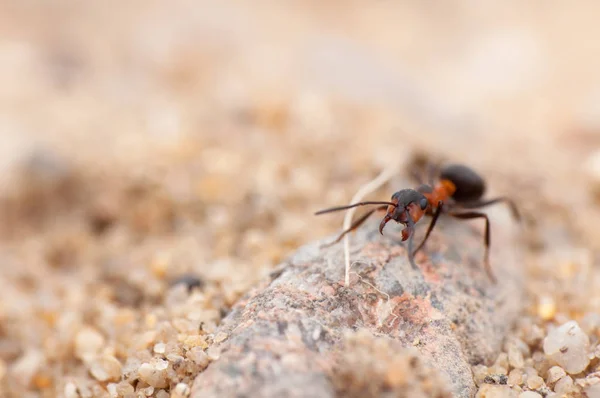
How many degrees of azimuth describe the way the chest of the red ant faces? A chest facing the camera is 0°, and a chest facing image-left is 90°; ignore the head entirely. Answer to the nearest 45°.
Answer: approximately 45°

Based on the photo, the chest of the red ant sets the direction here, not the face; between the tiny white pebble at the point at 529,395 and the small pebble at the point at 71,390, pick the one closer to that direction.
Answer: the small pebble

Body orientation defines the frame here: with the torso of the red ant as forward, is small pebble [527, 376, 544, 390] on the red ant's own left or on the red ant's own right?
on the red ant's own left

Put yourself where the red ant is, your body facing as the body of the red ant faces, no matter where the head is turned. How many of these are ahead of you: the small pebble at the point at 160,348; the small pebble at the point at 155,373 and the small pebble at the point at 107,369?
3

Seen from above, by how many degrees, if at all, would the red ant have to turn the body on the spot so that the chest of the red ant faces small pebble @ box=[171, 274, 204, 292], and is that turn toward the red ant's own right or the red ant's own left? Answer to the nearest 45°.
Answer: approximately 45° to the red ant's own right

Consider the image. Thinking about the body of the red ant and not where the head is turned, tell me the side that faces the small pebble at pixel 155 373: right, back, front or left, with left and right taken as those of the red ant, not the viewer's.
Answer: front

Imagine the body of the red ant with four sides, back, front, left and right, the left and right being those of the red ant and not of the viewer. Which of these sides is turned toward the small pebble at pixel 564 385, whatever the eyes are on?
left

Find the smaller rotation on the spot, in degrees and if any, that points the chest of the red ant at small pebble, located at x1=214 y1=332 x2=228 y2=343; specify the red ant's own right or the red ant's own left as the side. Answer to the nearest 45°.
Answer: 0° — it already faces it

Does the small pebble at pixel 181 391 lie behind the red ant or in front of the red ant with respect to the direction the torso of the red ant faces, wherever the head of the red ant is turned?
in front

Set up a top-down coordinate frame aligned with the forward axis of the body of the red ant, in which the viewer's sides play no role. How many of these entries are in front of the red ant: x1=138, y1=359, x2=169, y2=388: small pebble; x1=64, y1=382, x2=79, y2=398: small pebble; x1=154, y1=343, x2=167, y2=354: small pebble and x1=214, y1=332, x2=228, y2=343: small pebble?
4

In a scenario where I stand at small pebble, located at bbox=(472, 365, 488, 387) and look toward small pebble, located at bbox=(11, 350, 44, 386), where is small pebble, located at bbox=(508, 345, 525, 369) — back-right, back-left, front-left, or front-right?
back-right

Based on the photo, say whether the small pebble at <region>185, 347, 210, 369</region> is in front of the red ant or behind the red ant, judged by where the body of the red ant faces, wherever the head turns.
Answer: in front

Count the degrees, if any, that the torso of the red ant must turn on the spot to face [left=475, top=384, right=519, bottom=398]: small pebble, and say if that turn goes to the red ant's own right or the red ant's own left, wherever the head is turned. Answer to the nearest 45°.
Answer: approximately 45° to the red ant's own left

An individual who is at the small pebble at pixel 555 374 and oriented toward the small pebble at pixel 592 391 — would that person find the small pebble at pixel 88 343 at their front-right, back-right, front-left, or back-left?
back-right
